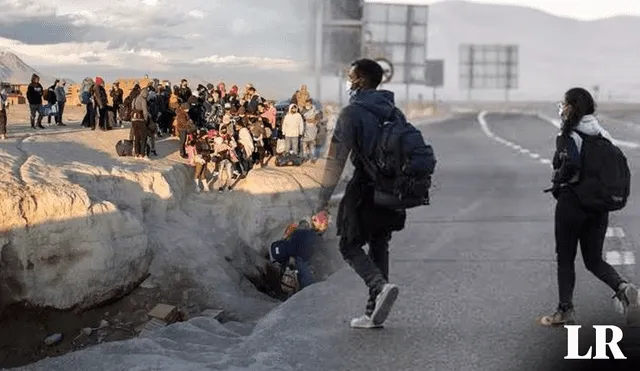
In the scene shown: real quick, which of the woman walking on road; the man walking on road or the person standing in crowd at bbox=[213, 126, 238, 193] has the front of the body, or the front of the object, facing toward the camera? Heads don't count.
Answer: the person standing in crowd

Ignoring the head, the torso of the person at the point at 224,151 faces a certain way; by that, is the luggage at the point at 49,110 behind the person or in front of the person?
behind

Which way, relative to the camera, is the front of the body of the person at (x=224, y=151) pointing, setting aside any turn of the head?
toward the camera

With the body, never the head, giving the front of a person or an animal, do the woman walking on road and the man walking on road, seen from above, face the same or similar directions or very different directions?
same or similar directions

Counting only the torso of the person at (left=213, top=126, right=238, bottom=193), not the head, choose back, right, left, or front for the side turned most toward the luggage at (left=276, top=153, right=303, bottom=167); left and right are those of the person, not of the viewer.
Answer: left
